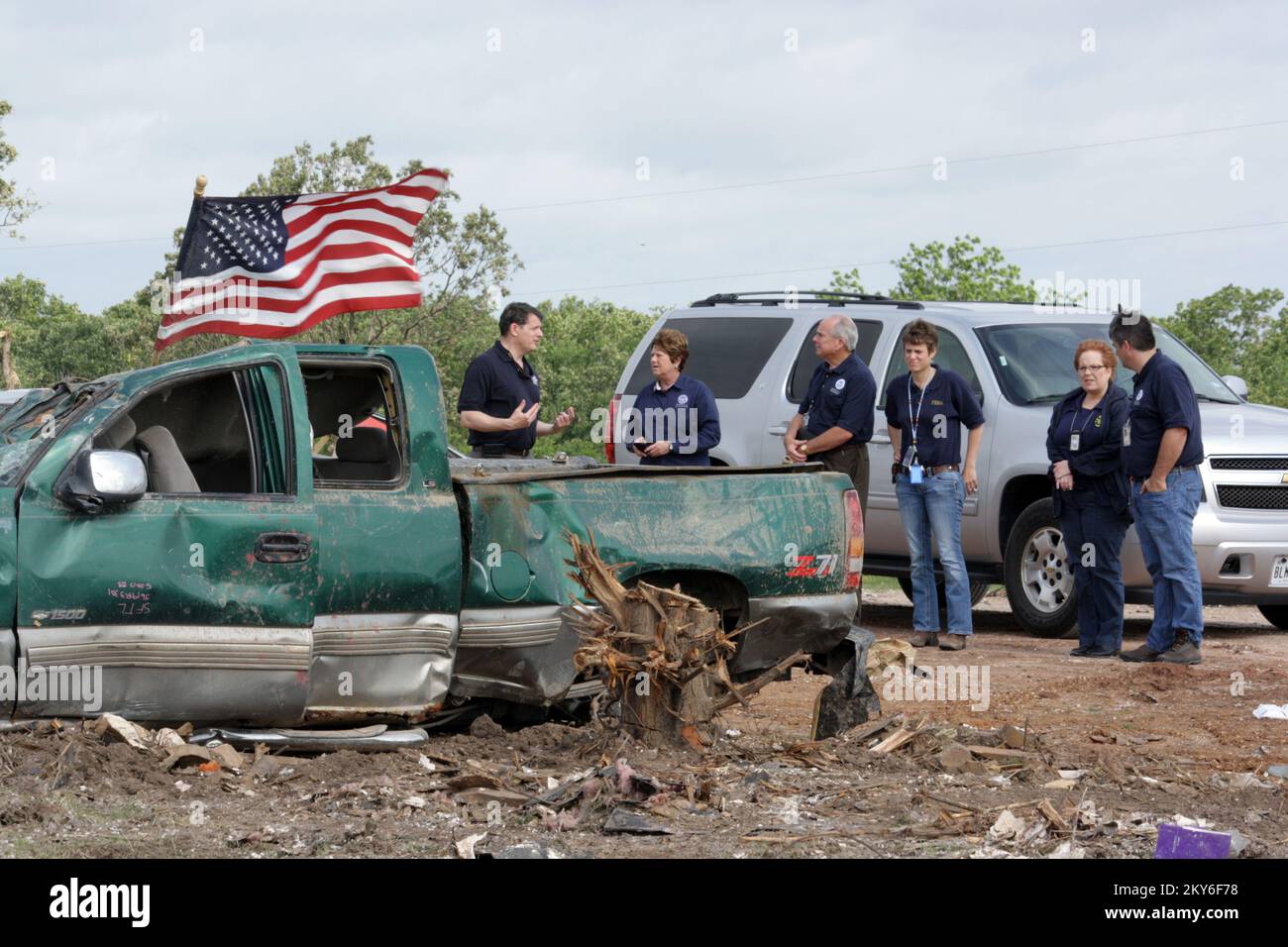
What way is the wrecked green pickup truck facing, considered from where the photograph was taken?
facing to the left of the viewer

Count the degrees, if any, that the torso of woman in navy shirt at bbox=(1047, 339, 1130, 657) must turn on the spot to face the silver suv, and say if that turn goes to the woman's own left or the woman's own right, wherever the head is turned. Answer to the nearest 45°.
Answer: approximately 135° to the woman's own right

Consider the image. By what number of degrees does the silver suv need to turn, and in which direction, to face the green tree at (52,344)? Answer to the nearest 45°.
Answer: approximately 180°

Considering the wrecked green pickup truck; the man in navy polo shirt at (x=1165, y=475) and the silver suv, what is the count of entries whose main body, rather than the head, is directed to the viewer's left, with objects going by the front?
2

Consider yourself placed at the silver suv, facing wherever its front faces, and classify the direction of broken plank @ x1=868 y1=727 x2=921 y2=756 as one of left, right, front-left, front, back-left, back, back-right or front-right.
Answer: front-right

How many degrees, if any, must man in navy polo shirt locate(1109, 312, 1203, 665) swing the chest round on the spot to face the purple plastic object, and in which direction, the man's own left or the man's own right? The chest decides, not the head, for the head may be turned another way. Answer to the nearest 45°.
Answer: approximately 90° to the man's own left

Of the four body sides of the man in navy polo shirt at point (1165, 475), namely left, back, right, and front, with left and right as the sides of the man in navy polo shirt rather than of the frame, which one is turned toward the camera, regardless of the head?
left

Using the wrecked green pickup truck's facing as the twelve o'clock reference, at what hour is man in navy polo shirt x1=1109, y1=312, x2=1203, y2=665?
The man in navy polo shirt is roughly at 5 o'clock from the wrecked green pickup truck.

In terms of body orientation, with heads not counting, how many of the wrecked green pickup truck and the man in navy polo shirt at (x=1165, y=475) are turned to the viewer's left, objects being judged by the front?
2

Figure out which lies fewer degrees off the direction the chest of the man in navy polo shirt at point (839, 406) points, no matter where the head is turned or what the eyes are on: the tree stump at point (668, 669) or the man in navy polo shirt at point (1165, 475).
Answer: the tree stump

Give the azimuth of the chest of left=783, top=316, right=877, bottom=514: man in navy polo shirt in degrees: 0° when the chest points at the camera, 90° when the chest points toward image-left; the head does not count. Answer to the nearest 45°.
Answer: approximately 45°

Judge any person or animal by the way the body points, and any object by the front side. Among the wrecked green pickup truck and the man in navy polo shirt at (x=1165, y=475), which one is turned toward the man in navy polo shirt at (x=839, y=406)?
the man in navy polo shirt at (x=1165, y=475)

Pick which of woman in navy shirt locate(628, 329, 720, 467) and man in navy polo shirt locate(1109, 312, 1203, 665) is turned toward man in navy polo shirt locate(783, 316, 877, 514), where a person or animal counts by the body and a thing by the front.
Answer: man in navy polo shirt locate(1109, 312, 1203, 665)

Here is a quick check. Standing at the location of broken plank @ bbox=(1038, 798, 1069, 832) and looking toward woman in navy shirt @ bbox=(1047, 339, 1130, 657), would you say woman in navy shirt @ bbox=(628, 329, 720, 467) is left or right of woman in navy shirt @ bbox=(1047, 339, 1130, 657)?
left

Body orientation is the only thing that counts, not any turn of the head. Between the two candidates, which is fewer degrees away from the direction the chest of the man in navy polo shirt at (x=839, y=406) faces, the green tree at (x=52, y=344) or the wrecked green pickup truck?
the wrecked green pickup truck

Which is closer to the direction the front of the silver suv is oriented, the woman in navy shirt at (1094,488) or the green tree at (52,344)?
the woman in navy shirt

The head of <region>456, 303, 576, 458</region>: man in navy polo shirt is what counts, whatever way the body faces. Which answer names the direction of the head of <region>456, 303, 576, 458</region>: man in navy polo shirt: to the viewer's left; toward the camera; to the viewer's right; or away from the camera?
to the viewer's right

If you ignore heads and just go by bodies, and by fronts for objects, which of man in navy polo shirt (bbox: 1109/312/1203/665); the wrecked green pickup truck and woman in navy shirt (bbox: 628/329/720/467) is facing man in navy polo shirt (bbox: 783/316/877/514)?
man in navy polo shirt (bbox: 1109/312/1203/665)
